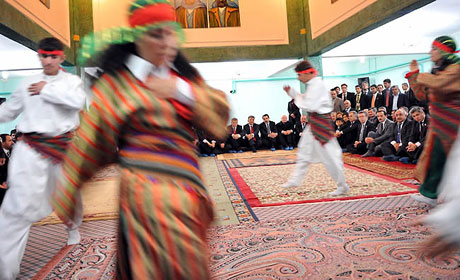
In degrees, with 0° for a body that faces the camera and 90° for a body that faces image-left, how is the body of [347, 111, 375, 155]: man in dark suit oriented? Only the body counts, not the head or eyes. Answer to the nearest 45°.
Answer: approximately 45°

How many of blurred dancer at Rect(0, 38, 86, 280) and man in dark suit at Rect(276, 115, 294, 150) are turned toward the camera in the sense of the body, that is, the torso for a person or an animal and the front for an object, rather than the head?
2

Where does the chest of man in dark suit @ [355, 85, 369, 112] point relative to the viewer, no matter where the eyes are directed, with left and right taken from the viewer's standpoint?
facing the viewer and to the left of the viewer

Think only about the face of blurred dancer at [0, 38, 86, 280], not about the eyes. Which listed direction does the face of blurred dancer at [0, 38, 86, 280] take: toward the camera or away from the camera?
toward the camera

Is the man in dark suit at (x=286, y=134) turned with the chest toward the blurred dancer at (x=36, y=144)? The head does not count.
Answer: yes

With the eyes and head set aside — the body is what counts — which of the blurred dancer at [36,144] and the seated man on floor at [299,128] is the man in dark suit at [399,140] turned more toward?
the blurred dancer

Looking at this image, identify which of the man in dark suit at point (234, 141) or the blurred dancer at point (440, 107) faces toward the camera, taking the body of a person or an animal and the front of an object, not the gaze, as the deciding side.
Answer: the man in dark suit

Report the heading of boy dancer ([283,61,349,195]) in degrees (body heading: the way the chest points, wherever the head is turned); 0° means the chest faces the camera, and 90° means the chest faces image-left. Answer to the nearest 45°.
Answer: approximately 90°

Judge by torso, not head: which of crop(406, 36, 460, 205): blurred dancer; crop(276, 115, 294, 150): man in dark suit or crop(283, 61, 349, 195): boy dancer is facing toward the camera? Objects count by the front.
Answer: the man in dark suit

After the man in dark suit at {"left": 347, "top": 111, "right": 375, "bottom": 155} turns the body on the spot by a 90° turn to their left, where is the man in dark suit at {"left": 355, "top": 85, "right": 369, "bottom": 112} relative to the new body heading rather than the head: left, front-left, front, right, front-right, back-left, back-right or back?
back-left

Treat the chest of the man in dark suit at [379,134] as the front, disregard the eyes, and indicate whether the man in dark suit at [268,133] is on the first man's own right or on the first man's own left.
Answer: on the first man's own right

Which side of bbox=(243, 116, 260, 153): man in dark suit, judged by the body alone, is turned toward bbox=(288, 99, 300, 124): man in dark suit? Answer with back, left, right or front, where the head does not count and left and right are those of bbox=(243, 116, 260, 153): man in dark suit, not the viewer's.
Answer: left
